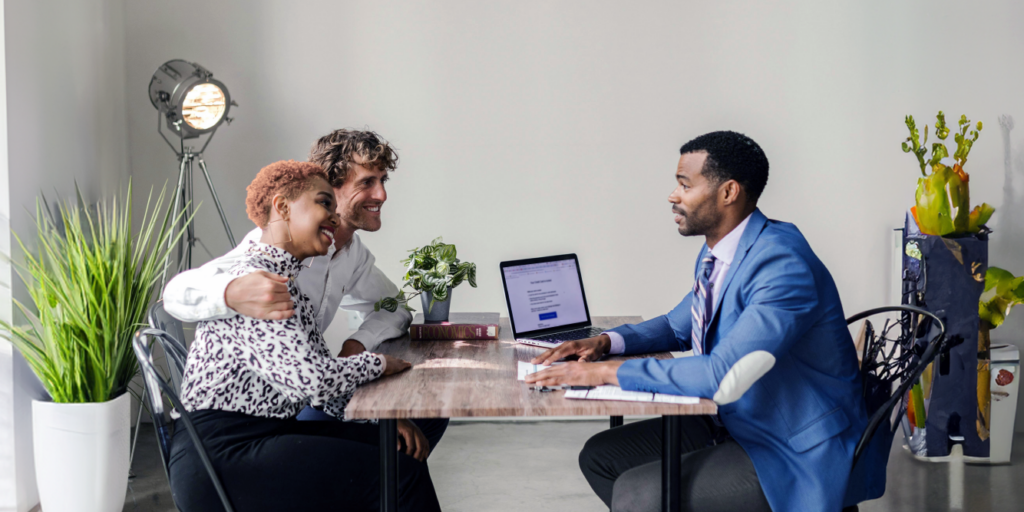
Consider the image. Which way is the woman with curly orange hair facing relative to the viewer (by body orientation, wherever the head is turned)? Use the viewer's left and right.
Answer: facing to the right of the viewer

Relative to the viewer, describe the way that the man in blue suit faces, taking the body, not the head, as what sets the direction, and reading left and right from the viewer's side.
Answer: facing to the left of the viewer

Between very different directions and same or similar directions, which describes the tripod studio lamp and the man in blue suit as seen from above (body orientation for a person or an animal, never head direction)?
very different directions

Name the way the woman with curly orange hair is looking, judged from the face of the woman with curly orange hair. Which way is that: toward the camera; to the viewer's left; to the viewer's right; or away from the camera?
to the viewer's right

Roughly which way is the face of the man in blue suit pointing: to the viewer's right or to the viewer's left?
to the viewer's left

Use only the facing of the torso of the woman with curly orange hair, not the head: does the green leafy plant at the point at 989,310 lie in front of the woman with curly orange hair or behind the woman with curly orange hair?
in front

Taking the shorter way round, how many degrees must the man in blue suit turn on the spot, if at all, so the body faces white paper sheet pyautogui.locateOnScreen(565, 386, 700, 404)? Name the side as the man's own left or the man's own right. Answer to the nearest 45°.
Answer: approximately 45° to the man's own left

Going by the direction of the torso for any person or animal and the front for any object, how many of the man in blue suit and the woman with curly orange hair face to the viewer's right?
1

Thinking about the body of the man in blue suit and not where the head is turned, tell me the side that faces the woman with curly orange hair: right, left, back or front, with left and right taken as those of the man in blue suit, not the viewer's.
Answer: front

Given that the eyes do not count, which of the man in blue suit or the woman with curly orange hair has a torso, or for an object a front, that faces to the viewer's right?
the woman with curly orange hair

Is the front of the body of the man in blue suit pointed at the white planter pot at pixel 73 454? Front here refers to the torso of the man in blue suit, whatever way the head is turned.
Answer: yes
